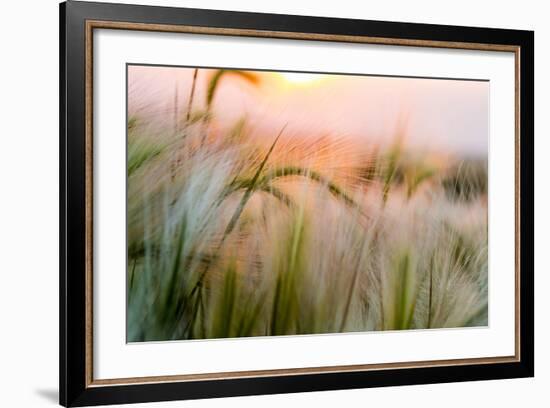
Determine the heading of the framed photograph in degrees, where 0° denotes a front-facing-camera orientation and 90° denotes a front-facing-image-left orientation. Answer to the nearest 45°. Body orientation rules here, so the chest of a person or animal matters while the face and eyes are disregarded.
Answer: approximately 315°
